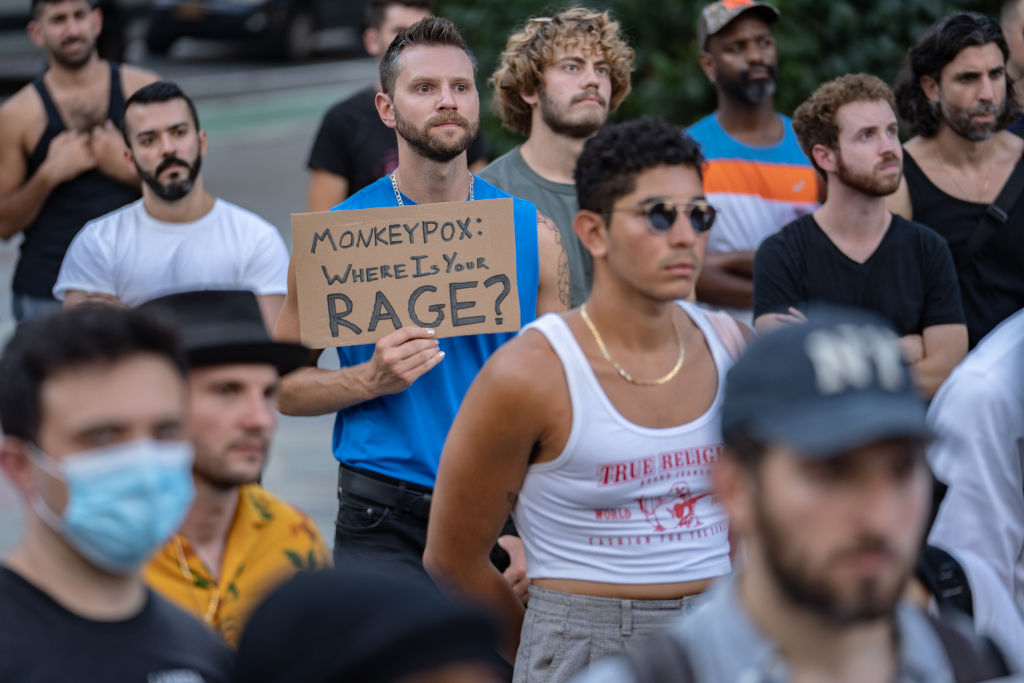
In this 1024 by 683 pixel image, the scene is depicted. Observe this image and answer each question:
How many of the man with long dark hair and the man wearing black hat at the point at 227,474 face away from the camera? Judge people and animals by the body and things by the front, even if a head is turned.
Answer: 0

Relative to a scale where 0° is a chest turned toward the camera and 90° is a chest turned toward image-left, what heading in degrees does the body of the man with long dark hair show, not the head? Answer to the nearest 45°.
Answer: approximately 315°

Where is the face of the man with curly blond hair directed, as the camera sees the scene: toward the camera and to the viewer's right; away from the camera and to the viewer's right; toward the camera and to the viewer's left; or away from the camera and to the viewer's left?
toward the camera and to the viewer's right

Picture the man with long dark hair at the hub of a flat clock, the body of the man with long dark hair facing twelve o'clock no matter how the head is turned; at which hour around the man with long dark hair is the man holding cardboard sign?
The man holding cardboard sign is roughly at 3 o'clock from the man with long dark hair.

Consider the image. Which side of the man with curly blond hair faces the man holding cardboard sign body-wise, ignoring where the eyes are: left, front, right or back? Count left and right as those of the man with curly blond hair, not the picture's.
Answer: right

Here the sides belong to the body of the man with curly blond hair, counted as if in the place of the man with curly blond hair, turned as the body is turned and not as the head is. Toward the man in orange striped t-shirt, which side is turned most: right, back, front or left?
left

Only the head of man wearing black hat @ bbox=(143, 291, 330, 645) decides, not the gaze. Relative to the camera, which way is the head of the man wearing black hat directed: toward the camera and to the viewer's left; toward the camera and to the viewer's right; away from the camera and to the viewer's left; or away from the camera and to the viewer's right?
toward the camera and to the viewer's right

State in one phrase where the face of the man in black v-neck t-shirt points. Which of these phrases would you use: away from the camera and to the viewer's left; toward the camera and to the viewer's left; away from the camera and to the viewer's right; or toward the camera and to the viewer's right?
toward the camera and to the viewer's right
